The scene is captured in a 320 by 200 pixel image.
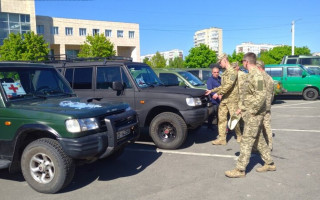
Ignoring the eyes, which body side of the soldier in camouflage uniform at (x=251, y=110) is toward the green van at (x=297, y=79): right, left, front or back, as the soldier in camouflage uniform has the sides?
right

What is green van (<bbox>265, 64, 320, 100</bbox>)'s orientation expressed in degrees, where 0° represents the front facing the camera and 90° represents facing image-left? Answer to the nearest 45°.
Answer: approximately 270°

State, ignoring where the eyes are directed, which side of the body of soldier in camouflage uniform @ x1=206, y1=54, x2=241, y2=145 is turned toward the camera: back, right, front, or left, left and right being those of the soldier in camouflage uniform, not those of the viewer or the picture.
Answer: left

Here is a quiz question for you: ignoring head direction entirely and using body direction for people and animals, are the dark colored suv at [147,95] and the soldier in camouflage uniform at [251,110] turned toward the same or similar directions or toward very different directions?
very different directions

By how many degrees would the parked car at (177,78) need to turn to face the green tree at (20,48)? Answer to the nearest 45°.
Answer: approximately 180°

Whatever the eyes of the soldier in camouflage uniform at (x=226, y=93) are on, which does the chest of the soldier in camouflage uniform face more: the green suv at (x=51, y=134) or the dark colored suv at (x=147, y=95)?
the dark colored suv

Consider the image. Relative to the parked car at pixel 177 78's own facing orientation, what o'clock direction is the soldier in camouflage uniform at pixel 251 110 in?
The soldier in camouflage uniform is roughly at 1 o'clock from the parked car.

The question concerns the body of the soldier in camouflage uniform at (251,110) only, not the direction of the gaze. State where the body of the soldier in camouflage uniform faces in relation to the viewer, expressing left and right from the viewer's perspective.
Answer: facing to the left of the viewer

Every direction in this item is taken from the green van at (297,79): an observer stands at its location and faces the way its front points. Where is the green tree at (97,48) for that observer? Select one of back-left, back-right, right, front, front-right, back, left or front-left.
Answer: back-left

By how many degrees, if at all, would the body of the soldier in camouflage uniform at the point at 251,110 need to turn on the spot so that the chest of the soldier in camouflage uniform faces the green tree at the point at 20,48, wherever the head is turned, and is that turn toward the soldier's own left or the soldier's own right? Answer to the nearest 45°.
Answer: approximately 45° to the soldier's own right

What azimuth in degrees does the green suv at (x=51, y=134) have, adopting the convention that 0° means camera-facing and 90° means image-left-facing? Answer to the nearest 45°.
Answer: approximately 315°
